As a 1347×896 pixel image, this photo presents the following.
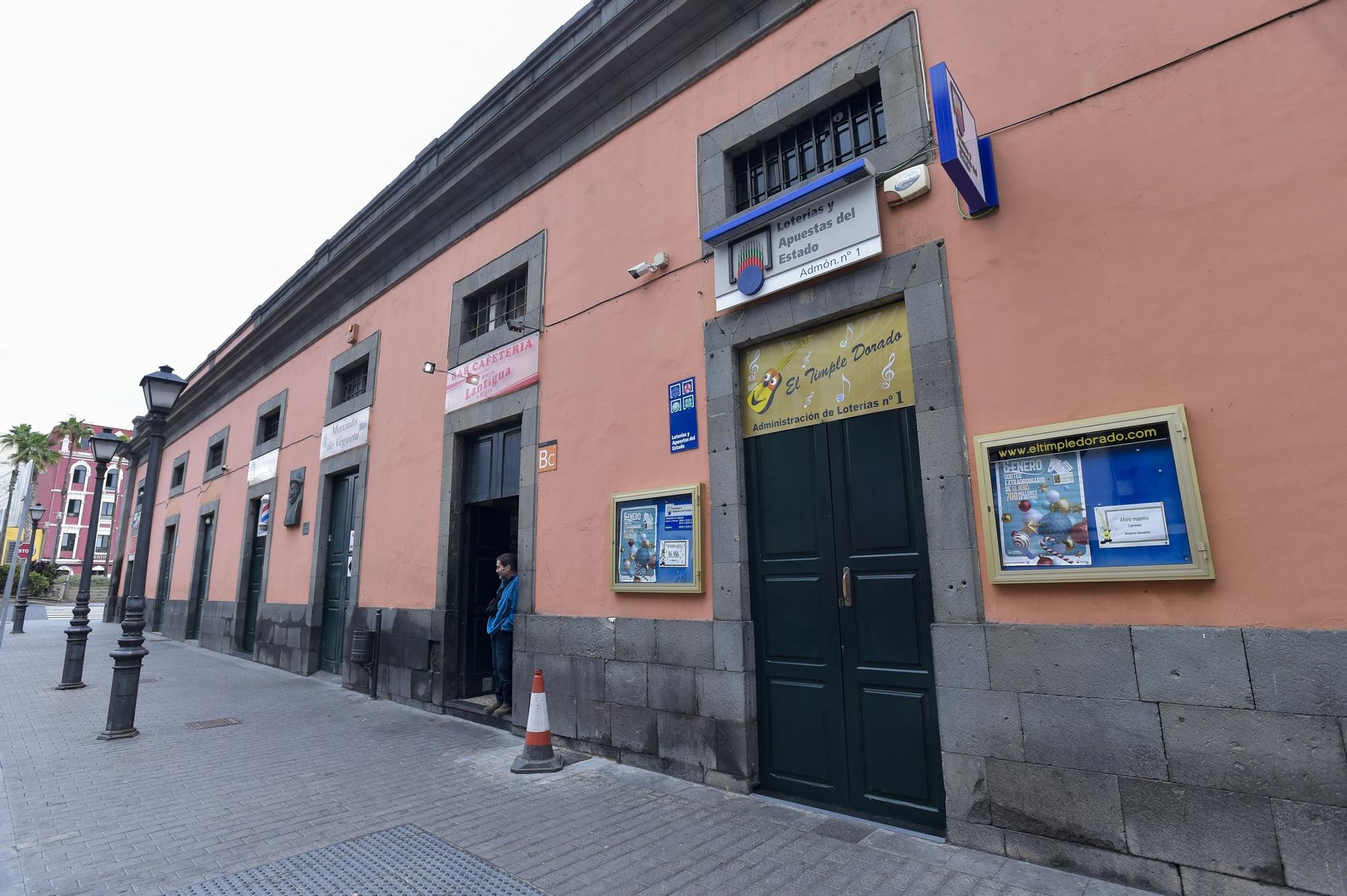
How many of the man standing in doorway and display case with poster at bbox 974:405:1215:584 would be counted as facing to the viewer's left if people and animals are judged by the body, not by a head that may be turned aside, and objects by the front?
1

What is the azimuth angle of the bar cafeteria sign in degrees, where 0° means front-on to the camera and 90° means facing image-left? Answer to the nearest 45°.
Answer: approximately 45°

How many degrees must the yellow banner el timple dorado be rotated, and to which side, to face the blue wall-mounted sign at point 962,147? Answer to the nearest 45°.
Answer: approximately 90° to its left

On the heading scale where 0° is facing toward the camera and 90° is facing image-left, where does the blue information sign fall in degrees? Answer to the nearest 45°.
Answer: approximately 45°

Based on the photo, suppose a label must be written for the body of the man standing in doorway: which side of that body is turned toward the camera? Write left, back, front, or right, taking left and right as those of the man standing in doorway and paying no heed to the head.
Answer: left

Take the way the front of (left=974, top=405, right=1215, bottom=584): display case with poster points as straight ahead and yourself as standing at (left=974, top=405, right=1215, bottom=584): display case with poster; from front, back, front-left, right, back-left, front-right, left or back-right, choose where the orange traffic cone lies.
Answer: right

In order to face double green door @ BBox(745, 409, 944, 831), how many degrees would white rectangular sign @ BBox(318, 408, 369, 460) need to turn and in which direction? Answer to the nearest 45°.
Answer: approximately 45° to its left

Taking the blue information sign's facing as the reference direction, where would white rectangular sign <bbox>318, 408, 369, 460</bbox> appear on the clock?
The white rectangular sign is roughly at 3 o'clock from the blue information sign.

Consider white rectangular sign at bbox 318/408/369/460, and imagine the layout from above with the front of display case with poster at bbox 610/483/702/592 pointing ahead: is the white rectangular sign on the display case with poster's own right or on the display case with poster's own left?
on the display case with poster's own right

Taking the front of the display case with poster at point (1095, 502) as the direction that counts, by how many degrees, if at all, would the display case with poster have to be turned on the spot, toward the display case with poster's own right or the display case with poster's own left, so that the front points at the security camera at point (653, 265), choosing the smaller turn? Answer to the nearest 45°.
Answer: approximately 90° to the display case with poster's own right
